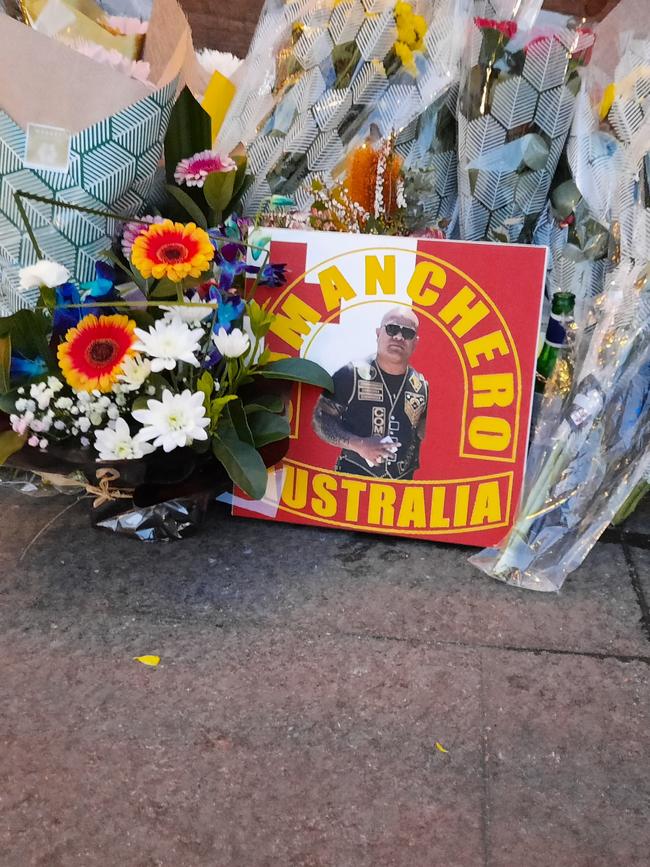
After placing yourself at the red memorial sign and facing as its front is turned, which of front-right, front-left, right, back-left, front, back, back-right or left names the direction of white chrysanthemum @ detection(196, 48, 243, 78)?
back-right

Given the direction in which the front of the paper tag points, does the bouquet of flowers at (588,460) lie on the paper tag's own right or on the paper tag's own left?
on the paper tag's own left

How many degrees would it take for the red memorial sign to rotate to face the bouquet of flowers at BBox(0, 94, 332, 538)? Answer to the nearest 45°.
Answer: approximately 90° to its right

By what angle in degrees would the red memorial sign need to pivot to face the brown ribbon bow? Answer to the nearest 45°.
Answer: approximately 90° to its right

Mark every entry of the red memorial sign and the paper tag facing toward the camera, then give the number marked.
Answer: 2

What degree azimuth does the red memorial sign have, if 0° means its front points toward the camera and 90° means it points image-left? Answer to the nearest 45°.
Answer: approximately 0°

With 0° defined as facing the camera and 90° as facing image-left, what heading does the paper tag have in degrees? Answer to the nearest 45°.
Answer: approximately 0°
